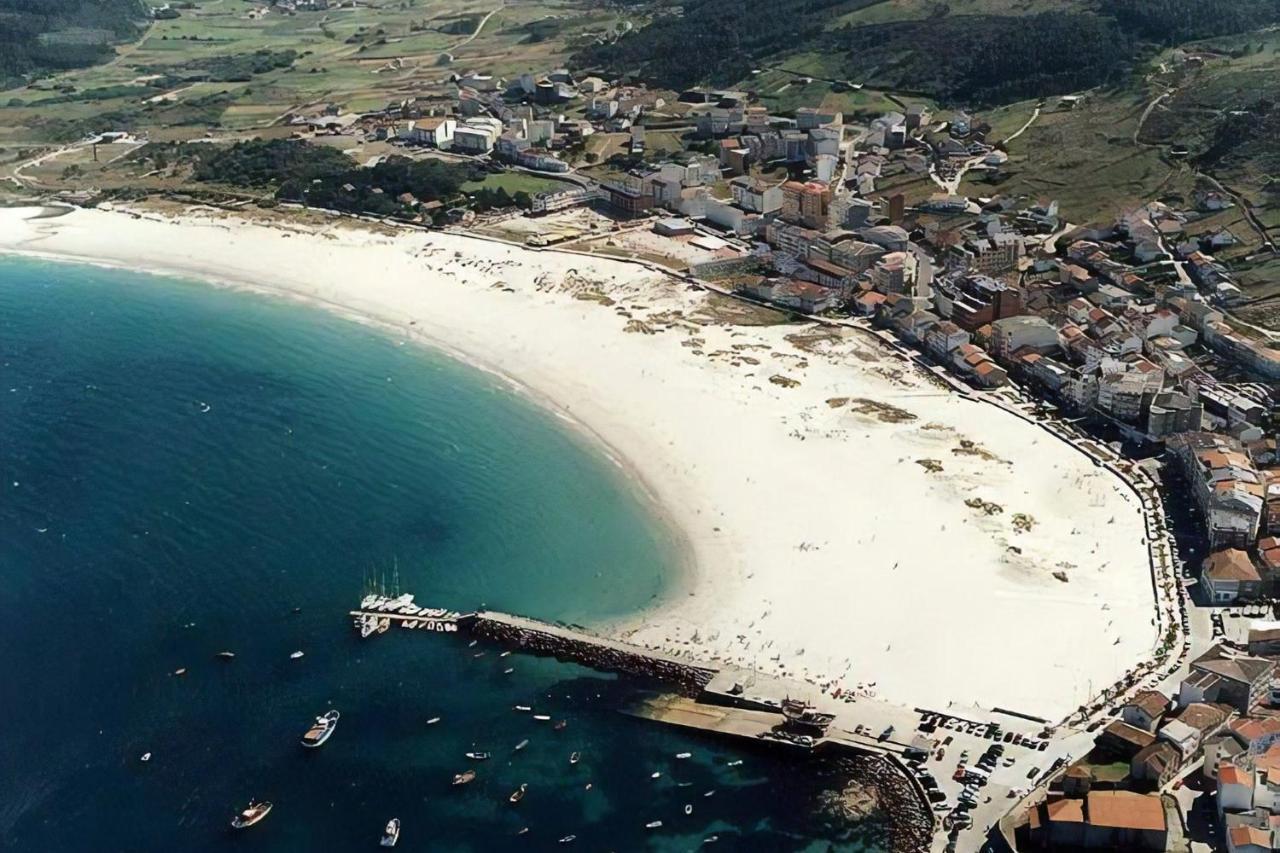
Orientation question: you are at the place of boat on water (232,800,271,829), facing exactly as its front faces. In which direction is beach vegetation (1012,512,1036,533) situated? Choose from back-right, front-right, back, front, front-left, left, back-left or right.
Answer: front-right

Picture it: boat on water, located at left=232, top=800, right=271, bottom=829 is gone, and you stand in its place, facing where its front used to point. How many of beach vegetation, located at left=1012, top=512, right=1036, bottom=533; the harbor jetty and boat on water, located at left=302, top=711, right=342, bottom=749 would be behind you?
0

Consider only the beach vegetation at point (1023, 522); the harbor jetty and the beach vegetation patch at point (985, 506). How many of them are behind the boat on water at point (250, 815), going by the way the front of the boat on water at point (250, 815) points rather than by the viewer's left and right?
0

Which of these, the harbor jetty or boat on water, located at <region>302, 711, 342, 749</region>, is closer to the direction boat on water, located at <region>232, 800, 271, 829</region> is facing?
the boat on water

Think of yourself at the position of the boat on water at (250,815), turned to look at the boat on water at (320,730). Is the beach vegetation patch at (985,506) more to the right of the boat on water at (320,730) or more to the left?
right

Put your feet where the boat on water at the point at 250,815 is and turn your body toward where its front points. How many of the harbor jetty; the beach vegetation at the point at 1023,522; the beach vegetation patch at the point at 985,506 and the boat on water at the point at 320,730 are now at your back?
0

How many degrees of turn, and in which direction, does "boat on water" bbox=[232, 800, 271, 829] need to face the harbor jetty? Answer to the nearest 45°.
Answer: approximately 45° to its right

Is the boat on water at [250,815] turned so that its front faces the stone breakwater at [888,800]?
no

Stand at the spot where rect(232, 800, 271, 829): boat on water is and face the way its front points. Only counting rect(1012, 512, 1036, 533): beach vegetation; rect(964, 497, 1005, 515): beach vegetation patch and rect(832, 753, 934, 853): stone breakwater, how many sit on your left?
0

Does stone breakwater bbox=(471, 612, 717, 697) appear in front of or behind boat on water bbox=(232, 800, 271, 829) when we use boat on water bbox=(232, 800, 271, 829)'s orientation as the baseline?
in front

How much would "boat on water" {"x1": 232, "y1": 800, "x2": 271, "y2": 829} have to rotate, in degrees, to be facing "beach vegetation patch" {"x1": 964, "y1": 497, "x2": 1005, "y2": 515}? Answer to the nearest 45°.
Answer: approximately 45° to its right

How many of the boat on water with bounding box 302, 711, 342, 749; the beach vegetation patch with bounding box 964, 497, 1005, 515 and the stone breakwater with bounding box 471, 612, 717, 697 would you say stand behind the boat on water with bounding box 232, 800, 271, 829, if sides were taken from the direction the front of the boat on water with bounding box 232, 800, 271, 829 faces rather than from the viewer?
0

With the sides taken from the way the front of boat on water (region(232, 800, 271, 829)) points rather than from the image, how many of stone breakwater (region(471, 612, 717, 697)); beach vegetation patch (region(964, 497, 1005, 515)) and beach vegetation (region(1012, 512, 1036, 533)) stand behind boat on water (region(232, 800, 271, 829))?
0

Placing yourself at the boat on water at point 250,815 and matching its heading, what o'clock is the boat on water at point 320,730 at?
the boat on water at point 320,730 is roughly at 12 o'clock from the boat on water at point 250,815.

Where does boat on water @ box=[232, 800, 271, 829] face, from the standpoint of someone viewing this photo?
facing away from the viewer and to the right of the viewer
